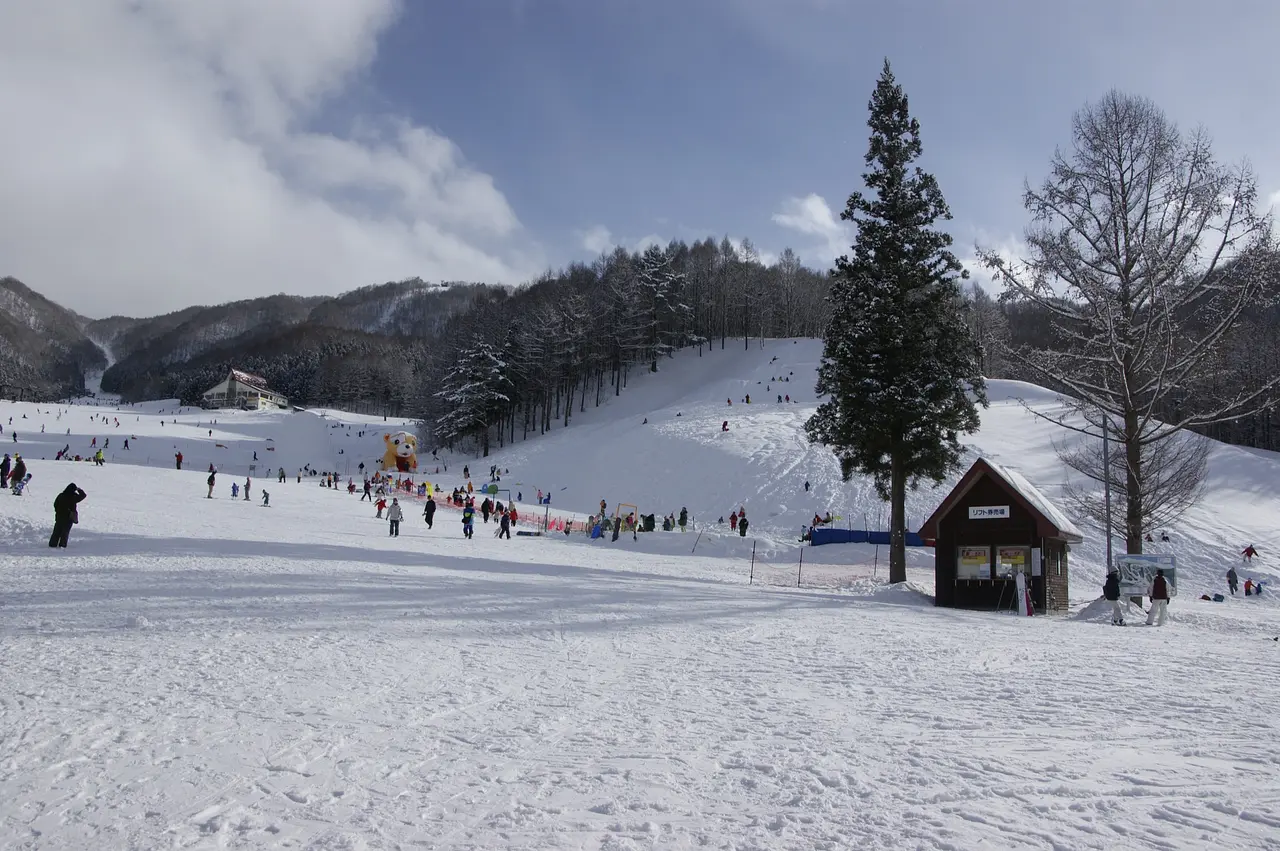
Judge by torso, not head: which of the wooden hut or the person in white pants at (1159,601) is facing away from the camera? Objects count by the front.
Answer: the person in white pants

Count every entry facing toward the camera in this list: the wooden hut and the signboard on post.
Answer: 2

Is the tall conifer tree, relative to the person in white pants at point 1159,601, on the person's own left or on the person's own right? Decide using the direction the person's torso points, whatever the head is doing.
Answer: on the person's own left

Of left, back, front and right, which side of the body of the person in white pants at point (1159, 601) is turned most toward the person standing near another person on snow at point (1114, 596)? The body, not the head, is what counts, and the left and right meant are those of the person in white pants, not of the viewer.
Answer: left

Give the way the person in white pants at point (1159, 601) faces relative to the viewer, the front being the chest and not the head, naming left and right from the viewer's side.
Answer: facing away from the viewer

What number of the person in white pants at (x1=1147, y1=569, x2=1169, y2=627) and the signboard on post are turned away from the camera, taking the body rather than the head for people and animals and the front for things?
1

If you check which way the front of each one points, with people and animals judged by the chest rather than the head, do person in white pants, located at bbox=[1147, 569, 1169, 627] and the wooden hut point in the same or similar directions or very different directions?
very different directions

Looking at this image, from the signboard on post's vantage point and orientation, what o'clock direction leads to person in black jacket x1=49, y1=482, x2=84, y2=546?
The person in black jacket is roughly at 2 o'clock from the signboard on post.

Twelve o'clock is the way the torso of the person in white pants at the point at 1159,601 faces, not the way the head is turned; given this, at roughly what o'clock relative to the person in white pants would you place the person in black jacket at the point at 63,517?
The person in black jacket is roughly at 8 o'clock from the person in white pants.

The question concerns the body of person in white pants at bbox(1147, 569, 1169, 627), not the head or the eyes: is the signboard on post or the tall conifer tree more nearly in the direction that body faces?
the signboard on post
